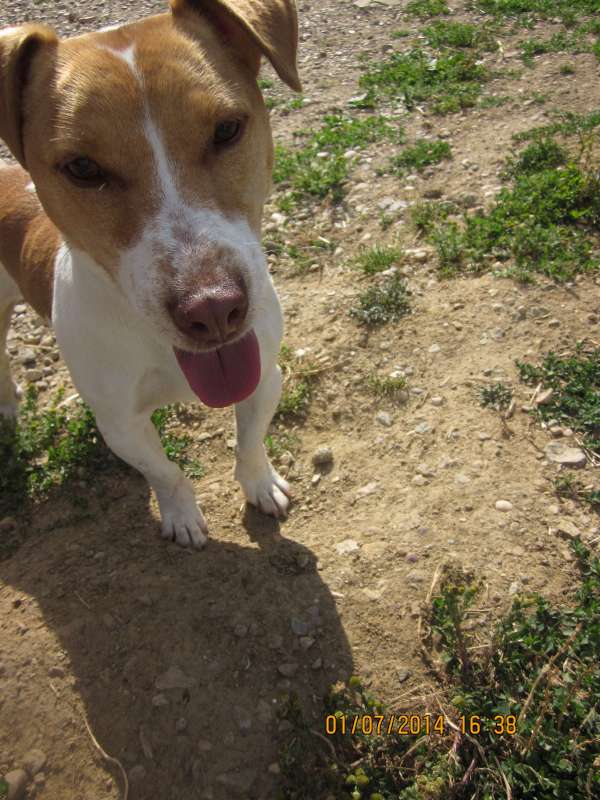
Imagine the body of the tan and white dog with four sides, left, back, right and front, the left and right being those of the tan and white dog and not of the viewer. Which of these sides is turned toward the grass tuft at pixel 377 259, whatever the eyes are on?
left

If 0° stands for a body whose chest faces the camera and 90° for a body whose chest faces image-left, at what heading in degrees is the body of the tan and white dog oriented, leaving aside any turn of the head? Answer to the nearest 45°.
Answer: approximately 315°

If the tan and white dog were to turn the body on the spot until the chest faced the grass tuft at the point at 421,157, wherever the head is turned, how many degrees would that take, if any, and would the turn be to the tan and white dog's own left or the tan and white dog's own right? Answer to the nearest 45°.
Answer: approximately 90° to the tan and white dog's own left
